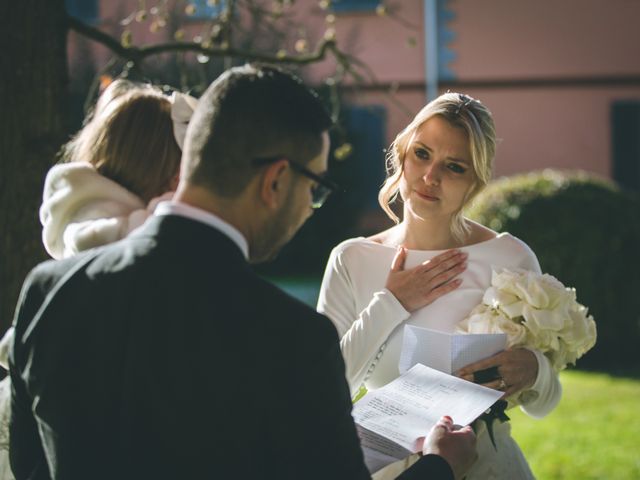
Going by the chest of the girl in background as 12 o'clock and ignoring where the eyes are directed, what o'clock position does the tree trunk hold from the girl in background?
The tree trunk is roughly at 10 o'clock from the girl in background.

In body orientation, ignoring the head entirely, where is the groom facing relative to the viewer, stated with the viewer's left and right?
facing away from the viewer and to the right of the viewer

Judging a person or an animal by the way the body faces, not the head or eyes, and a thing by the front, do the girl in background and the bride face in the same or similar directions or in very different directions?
very different directions

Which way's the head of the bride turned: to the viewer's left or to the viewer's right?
to the viewer's left

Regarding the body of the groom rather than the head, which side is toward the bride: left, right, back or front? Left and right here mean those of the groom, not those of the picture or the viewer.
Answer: front

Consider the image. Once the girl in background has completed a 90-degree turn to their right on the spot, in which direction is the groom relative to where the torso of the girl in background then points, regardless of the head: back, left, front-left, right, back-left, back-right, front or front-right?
front-right

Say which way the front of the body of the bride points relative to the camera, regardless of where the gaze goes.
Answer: toward the camera

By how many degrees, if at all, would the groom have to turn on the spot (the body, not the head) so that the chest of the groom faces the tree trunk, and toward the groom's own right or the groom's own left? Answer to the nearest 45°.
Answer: approximately 45° to the groom's own left

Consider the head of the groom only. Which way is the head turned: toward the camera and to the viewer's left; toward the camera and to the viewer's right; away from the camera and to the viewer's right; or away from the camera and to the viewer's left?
away from the camera and to the viewer's right

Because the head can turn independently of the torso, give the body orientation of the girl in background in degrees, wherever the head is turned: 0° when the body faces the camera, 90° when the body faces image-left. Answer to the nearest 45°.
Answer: approximately 225°

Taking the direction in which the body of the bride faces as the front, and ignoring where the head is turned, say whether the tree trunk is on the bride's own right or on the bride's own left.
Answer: on the bride's own right

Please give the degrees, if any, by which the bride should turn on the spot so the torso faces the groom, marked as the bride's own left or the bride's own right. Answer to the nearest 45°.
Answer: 0° — they already face them

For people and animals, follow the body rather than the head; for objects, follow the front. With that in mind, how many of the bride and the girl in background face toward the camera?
1

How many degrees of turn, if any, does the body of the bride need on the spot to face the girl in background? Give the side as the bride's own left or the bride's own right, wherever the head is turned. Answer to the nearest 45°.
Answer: approximately 45° to the bride's own right

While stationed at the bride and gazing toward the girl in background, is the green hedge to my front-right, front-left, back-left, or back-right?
back-right

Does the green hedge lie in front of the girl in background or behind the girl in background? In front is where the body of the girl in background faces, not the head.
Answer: in front
